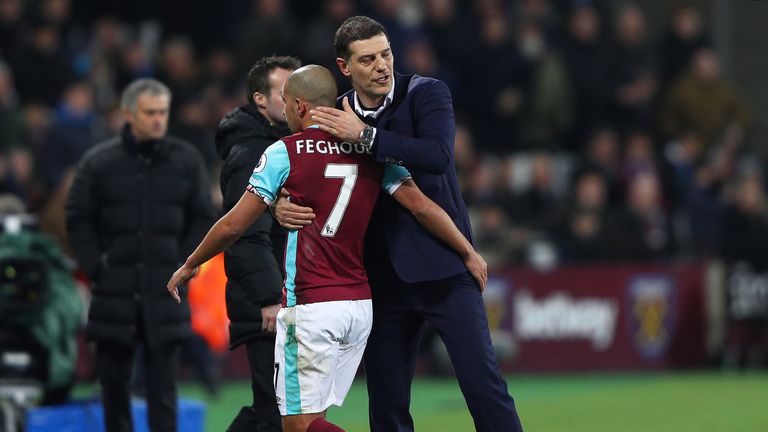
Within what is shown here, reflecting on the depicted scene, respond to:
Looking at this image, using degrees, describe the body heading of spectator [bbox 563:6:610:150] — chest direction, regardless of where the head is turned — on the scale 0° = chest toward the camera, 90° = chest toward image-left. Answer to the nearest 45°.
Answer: approximately 0°

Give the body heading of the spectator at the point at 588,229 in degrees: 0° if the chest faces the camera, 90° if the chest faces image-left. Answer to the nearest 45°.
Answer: approximately 0°

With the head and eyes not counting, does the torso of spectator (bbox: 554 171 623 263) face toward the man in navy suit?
yes

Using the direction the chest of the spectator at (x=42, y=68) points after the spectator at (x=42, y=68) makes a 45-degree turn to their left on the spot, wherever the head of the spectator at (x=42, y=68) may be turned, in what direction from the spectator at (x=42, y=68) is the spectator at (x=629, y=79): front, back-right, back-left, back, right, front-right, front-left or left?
front-left
